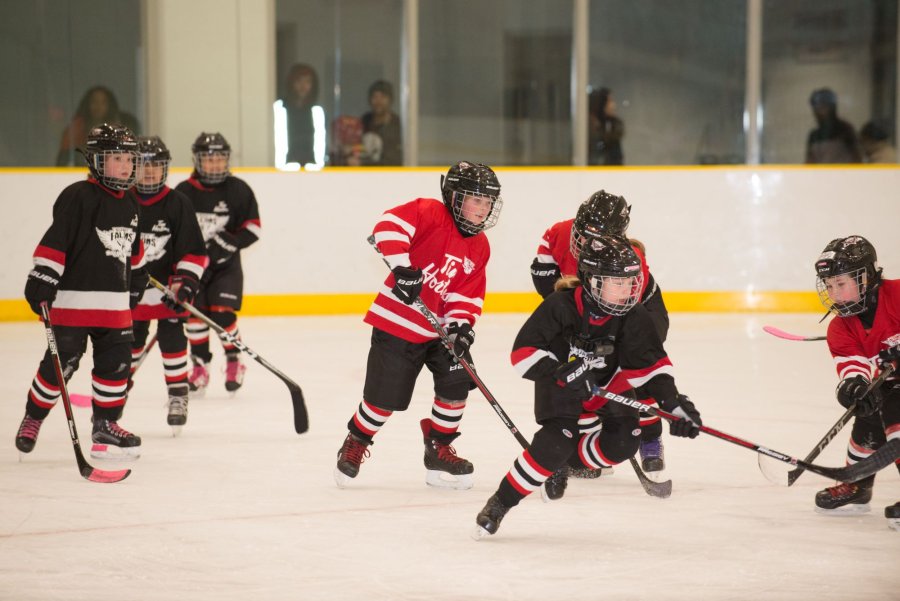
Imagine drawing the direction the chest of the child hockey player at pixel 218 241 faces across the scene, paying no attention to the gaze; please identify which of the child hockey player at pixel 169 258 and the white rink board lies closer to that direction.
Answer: the child hockey player

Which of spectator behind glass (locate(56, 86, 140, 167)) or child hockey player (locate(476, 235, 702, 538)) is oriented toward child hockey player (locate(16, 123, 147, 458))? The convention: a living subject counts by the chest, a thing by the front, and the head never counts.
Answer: the spectator behind glass

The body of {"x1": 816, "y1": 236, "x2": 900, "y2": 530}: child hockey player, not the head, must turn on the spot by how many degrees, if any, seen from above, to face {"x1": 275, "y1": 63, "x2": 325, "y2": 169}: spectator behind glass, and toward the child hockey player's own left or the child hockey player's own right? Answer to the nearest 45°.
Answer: approximately 90° to the child hockey player's own right

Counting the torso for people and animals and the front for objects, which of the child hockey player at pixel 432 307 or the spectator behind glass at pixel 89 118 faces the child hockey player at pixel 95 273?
the spectator behind glass

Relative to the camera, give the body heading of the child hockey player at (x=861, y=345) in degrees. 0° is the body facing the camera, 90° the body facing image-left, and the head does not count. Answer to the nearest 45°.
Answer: approximately 45°

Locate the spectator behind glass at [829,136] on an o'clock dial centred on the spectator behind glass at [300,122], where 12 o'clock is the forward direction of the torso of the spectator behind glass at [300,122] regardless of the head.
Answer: the spectator behind glass at [829,136] is roughly at 9 o'clock from the spectator behind glass at [300,122].

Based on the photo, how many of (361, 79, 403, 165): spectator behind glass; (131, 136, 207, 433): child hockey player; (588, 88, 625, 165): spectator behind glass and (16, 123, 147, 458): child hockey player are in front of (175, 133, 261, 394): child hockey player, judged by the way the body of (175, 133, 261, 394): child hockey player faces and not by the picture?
2

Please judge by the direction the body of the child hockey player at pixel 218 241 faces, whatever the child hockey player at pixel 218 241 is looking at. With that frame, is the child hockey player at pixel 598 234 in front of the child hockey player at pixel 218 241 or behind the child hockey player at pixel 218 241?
in front

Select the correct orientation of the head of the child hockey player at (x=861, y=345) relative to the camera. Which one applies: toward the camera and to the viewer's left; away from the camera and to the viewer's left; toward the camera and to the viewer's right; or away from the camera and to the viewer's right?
toward the camera and to the viewer's left
